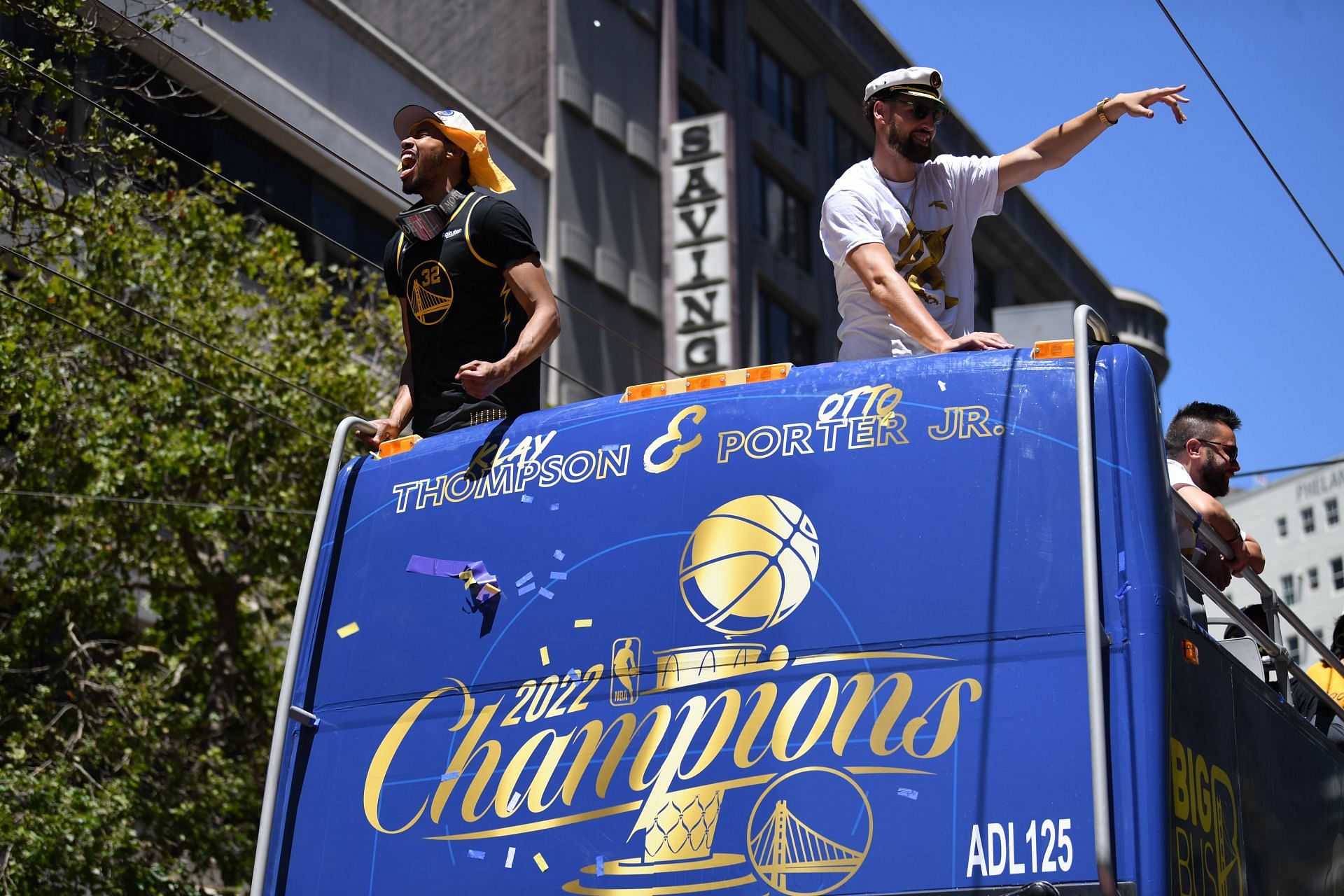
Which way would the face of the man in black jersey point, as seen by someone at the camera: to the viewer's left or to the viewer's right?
to the viewer's left

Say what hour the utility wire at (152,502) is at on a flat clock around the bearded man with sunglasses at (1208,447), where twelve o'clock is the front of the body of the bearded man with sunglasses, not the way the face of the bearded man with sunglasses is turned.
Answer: The utility wire is roughly at 7 o'clock from the bearded man with sunglasses.

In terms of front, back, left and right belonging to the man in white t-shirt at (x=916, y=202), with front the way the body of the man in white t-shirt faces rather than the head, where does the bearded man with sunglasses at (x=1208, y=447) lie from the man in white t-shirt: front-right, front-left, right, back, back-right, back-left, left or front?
left

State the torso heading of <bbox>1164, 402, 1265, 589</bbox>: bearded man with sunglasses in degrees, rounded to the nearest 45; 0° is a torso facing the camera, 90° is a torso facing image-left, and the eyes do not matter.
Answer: approximately 270°

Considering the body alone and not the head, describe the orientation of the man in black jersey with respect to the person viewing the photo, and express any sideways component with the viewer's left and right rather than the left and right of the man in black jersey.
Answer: facing the viewer and to the left of the viewer

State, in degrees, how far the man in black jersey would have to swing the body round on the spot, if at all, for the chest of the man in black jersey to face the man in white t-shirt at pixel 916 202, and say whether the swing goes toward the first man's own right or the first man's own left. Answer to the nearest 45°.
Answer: approximately 135° to the first man's own left

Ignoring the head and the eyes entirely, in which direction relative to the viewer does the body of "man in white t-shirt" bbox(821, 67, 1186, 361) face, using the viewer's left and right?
facing the viewer and to the right of the viewer

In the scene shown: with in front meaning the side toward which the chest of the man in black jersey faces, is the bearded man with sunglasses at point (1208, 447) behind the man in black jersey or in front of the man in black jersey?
behind
